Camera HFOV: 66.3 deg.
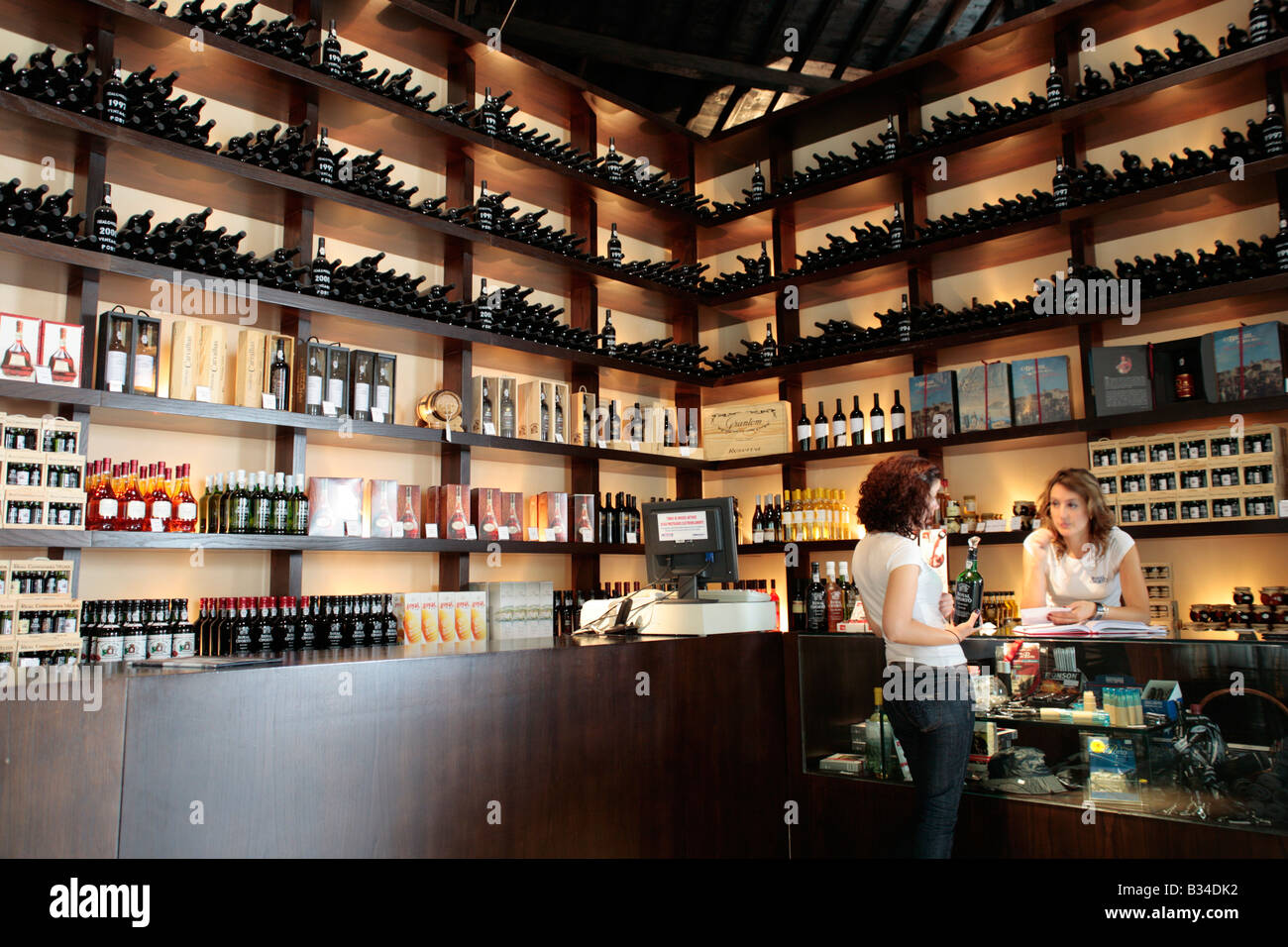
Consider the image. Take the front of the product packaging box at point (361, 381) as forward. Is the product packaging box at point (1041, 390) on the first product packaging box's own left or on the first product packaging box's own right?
on the first product packaging box's own left

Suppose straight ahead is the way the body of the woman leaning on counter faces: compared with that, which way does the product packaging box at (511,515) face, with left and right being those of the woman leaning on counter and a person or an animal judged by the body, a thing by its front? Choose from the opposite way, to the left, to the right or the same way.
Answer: to the left

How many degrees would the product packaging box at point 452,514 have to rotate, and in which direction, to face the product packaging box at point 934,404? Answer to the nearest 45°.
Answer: approximately 45° to its left

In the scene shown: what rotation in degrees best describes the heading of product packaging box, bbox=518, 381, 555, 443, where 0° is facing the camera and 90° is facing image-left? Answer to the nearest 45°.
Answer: approximately 315°

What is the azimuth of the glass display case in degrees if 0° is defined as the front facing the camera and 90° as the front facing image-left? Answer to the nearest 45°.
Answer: approximately 45°

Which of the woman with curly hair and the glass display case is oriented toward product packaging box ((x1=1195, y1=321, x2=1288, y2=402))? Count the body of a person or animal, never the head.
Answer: the woman with curly hair

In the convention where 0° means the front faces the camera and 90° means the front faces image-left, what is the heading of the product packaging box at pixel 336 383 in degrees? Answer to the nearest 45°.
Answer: approximately 0°

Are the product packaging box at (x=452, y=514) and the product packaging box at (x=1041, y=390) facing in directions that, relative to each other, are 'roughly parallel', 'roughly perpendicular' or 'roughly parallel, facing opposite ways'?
roughly perpendicular

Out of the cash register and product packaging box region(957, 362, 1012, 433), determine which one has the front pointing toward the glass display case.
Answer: the product packaging box

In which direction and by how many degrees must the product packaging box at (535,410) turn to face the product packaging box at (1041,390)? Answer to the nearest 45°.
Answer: approximately 45° to its left
